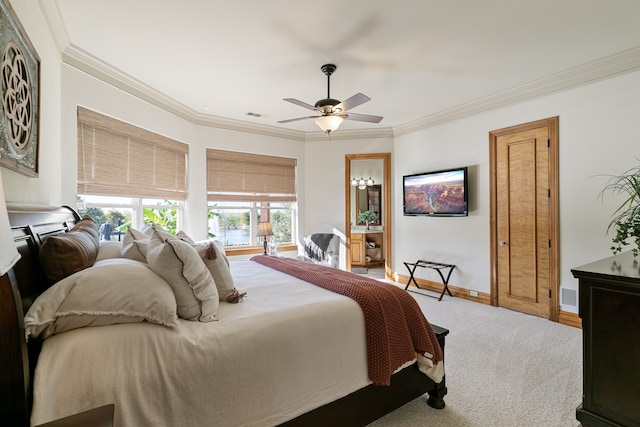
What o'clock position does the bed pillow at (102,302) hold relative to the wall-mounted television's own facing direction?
The bed pillow is roughly at 11 o'clock from the wall-mounted television.

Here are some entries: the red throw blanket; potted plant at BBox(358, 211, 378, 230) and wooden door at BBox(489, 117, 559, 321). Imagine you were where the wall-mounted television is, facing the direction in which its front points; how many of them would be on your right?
1

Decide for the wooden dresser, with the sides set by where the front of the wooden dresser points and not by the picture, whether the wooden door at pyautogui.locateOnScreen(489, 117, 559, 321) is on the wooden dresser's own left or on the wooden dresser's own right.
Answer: on the wooden dresser's own right

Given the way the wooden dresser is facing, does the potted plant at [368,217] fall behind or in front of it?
in front

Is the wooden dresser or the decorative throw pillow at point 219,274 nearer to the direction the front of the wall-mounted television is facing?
the decorative throw pillow

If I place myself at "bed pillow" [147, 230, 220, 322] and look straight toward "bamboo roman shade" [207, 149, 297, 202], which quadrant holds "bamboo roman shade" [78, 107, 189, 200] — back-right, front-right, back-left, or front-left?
front-left

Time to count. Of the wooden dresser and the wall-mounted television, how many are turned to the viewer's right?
0

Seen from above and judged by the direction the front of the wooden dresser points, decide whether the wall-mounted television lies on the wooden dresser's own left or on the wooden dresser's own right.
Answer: on the wooden dresser's own right

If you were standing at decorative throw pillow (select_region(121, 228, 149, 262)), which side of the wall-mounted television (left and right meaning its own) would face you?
front

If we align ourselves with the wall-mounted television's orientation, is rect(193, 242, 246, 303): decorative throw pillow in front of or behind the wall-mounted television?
in front

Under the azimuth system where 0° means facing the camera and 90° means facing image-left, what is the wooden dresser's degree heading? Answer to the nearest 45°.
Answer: approximately 90°

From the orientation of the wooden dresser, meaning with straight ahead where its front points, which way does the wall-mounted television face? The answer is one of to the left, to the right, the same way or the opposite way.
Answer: to the left

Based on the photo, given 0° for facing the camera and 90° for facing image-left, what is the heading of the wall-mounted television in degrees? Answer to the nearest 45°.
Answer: approximately 45°

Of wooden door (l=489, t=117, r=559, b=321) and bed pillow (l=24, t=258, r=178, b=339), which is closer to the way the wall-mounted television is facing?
the bed pillow

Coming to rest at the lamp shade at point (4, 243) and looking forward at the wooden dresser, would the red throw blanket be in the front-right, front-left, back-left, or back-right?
front-left

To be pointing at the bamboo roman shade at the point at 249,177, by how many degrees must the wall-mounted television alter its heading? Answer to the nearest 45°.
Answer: approximately 45° to its right

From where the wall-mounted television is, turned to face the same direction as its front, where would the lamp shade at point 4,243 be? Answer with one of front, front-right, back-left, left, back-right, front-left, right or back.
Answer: front-left

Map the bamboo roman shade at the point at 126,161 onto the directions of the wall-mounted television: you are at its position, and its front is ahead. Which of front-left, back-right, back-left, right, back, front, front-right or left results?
front
